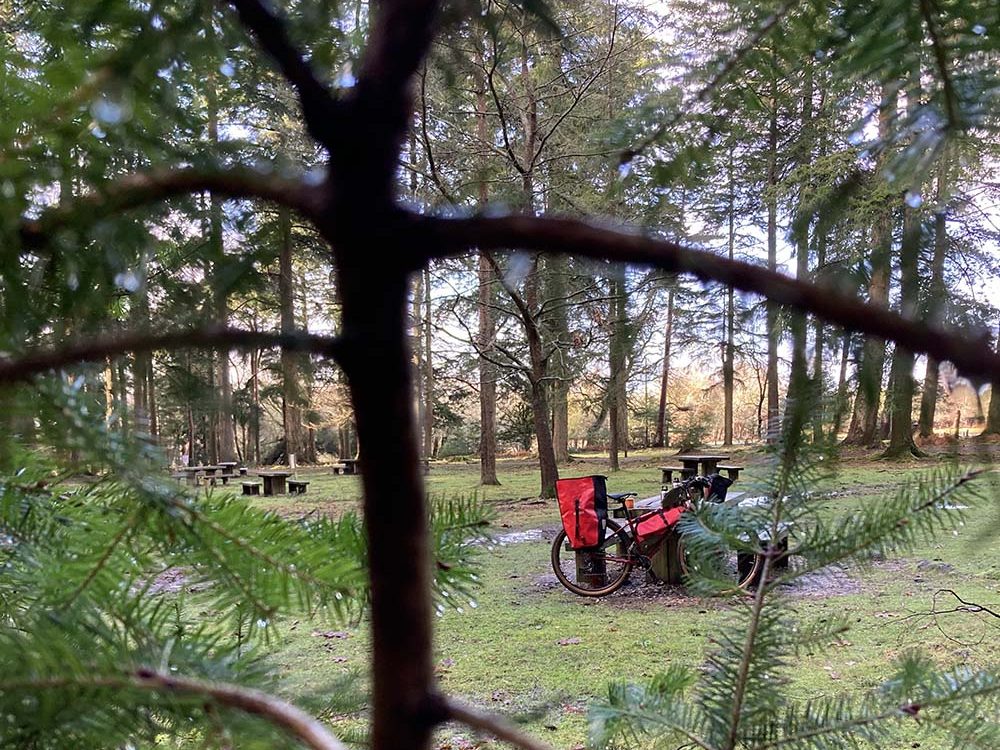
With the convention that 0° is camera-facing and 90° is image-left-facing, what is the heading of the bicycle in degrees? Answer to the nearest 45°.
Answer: approximately 270°
